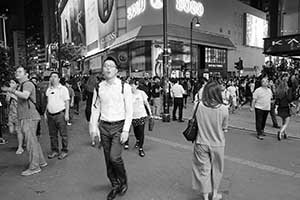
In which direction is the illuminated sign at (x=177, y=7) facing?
toward the camera

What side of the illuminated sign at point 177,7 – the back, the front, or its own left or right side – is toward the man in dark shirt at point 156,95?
front

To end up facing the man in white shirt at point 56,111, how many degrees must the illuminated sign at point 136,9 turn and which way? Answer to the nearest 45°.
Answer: approximately 45° to its left

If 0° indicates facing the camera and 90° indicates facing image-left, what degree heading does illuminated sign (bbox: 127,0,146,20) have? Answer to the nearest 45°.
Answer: approximately 45°

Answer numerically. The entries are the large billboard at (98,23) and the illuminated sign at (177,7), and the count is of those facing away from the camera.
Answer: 0

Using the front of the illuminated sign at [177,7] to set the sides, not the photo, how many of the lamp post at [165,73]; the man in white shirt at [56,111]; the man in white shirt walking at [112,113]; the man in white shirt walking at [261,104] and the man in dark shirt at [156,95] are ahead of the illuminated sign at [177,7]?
5

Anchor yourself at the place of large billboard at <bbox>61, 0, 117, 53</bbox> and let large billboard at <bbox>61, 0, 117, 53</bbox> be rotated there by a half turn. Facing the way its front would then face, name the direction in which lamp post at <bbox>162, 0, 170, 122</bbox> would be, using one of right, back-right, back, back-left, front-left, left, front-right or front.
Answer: back-right

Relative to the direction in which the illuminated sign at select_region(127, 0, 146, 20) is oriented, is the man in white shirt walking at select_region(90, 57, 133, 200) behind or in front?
in front

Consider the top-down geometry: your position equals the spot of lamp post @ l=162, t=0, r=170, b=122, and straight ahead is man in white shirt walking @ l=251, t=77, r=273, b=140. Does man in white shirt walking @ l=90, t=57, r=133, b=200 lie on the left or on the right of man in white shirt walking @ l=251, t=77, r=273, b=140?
right

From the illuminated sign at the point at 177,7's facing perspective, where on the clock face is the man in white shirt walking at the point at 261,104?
The man in white shirt walking is roughly at 12 o'clock from the illuminated sign.

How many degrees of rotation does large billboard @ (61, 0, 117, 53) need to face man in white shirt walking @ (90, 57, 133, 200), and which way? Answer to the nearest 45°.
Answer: approximately 45° to its right

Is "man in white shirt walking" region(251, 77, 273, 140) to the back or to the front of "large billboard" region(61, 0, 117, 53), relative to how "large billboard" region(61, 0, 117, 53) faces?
to the front

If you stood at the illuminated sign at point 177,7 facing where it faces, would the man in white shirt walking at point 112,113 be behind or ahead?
ahead

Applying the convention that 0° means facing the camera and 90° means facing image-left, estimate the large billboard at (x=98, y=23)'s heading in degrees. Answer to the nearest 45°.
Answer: approximately 315°

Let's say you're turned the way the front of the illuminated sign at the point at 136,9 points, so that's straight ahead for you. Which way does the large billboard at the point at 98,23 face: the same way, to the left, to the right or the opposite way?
to the left
